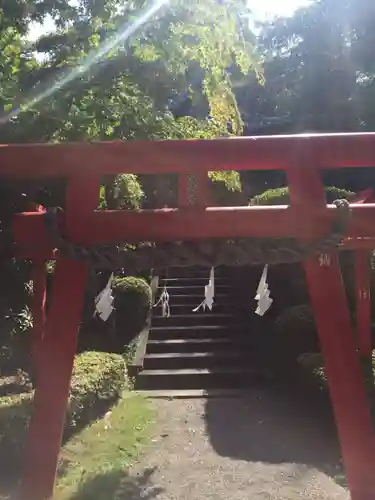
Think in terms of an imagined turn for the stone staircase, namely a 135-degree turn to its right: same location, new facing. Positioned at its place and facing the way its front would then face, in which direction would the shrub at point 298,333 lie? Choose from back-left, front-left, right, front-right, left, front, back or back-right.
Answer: back

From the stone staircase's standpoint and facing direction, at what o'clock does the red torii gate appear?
The red torii gate is roughly at 12 o'clock from the stone staircase.

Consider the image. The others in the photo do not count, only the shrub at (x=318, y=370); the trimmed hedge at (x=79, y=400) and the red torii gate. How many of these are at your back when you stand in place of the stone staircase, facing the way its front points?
0

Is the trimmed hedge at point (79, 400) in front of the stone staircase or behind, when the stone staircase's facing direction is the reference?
in front

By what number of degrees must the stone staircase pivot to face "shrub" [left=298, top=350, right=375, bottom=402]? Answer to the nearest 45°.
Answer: approximately 45° to its left

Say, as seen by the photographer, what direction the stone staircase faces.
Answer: facing the viewer

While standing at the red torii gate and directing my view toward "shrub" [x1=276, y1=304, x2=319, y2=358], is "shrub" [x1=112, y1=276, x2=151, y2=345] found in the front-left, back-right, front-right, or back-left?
front-left

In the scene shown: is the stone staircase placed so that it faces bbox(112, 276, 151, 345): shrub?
no
